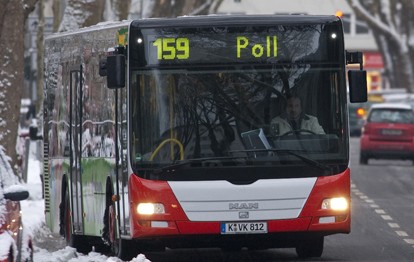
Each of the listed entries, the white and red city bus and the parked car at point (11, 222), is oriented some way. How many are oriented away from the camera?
0

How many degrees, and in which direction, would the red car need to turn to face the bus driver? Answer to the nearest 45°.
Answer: approximately 180°

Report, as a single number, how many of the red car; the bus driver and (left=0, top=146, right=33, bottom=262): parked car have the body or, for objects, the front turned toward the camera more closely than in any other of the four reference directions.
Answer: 2

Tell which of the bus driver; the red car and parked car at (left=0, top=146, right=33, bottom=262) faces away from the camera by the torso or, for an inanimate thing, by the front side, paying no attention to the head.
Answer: the red car

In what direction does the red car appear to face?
away from the camera

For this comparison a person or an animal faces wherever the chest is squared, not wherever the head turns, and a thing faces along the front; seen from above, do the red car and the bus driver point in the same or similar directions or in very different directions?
very different directions
